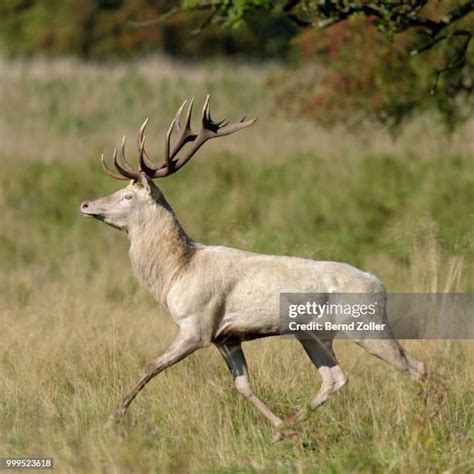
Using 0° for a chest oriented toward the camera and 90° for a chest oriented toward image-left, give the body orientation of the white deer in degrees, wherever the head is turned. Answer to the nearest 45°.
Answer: approximately 90°

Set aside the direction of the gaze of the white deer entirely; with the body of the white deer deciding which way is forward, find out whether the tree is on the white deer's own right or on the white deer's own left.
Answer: on the white deer's own right
